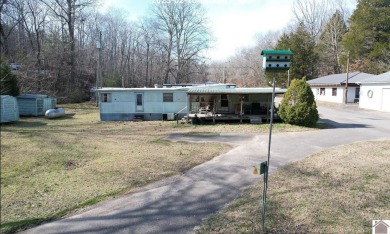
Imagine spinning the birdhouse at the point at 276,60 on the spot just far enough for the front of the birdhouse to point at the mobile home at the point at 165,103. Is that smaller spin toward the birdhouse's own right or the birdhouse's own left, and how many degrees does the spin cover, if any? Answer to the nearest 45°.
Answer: approximately 135° to the birdhouse's own right

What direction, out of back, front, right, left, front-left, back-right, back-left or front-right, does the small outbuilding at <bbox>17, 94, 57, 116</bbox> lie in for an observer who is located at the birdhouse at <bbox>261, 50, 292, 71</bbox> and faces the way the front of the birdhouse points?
back-right

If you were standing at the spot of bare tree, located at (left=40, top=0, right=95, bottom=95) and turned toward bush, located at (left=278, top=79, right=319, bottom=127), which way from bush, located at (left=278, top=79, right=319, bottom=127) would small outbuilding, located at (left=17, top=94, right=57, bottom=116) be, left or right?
right

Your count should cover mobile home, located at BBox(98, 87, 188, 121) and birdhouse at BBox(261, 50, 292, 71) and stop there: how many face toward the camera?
2

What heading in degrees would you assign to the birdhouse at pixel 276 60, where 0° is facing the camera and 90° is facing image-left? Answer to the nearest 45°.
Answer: approximately 0°

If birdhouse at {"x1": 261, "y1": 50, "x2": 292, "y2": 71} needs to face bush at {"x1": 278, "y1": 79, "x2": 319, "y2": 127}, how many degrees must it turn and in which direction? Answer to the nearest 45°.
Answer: approximately 180°

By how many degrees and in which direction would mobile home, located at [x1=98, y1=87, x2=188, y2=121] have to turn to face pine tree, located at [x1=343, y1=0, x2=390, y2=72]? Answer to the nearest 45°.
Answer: approximately 90° to its left

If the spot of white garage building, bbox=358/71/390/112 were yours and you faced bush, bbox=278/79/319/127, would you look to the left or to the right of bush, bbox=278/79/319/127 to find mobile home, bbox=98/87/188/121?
right

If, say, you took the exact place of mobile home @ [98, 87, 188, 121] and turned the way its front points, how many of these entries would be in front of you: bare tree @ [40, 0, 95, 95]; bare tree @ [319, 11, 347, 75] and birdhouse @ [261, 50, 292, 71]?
1

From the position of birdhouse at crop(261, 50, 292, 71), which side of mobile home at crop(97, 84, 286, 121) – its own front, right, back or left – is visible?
front
